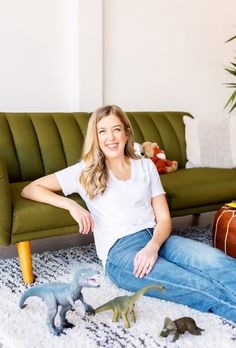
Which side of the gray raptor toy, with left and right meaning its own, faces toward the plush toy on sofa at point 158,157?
left

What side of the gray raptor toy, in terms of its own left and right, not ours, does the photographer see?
right

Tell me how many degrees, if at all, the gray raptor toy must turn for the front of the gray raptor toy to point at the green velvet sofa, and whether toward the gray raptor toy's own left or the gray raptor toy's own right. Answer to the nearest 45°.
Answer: approximately 90° to the gray raptor toy's own left

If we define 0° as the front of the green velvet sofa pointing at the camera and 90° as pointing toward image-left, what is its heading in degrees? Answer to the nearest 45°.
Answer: approximately 315°

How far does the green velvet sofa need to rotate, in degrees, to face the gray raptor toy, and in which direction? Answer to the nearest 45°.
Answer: approximately 45° to its right
